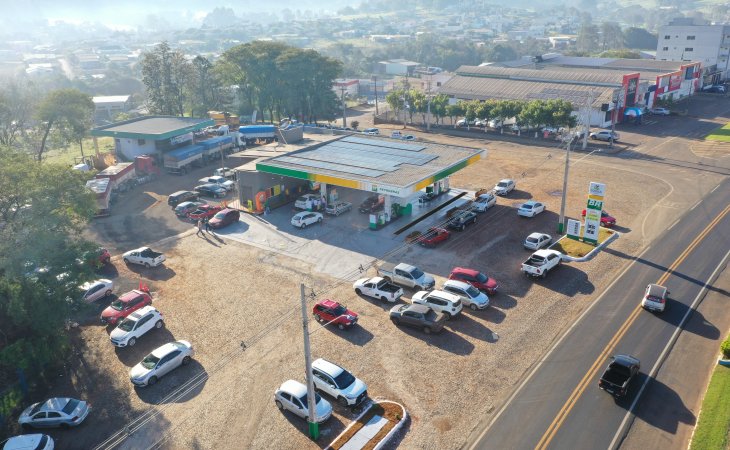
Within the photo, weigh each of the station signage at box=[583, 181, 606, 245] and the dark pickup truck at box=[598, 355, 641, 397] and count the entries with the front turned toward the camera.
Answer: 1

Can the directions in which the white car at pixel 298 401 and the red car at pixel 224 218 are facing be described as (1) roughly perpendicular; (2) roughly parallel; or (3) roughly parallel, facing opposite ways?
roughly perpendicular

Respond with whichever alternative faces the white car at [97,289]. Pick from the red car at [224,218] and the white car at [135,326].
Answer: the red car

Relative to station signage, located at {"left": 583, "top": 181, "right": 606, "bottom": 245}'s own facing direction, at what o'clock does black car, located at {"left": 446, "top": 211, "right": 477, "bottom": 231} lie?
The black car is roughly at 3 o'clock from the station signage.

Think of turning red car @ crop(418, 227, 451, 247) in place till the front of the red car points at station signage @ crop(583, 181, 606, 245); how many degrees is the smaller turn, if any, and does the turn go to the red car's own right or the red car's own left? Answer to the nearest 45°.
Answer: approximately 135° to the red car's own left

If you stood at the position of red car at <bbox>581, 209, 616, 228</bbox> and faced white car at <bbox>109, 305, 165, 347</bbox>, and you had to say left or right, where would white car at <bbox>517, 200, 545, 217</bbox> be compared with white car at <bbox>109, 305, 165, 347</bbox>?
right

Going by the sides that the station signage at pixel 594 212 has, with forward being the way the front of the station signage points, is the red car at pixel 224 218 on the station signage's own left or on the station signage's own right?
on the station signage's own right

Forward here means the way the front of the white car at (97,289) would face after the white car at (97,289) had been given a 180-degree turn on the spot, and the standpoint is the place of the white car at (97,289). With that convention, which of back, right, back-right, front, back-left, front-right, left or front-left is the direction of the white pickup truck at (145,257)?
front

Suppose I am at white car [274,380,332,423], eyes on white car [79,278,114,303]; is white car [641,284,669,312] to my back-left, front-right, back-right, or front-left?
back-right
